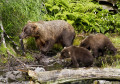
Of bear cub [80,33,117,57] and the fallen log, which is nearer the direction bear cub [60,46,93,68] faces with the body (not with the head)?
the fallen log

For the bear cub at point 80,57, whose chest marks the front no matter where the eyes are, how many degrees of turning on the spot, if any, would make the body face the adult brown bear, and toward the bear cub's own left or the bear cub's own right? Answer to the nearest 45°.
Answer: approximately 45° to the bear cub's own right

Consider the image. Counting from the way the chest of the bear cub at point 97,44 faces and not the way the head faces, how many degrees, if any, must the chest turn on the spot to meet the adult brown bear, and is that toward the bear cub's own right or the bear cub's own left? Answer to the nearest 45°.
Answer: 0° — it already faces it

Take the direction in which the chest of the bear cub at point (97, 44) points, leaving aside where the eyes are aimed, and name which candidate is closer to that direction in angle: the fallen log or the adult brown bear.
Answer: the adult brown bear

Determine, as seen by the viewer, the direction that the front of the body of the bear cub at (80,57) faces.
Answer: to the viewer's left

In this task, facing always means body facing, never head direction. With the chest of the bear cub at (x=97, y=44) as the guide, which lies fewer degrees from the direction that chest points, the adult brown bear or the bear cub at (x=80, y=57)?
the adult brown bear

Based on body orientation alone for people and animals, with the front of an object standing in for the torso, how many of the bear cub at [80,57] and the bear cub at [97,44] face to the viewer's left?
2

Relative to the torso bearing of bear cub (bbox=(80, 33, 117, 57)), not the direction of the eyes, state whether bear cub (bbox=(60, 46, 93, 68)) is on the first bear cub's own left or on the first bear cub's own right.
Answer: on the first bear cub's own left

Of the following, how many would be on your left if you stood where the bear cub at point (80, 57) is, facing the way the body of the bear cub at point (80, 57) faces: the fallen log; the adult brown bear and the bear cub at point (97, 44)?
1

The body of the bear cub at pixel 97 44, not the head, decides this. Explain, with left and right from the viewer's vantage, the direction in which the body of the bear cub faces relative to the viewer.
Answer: facing to the left of the viewer

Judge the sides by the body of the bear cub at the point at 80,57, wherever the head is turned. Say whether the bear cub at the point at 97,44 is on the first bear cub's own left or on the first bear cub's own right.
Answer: on the first bear cub's own right
